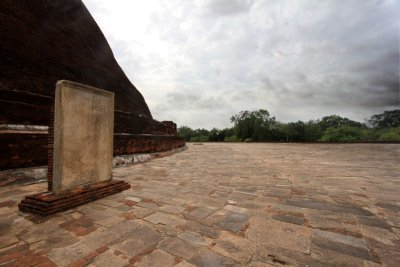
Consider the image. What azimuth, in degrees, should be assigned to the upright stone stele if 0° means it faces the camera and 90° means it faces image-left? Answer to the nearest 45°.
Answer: approximately 315°

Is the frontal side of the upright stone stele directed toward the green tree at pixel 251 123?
no

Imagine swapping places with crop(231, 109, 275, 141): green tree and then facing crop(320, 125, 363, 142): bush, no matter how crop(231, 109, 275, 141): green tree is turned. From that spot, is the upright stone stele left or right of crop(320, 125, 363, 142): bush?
right

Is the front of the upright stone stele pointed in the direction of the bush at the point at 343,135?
no
